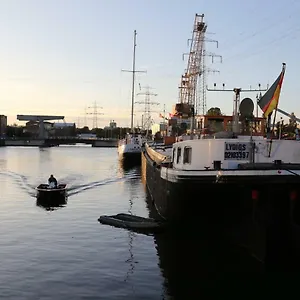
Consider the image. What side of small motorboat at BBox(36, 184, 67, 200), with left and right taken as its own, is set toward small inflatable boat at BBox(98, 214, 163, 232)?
front

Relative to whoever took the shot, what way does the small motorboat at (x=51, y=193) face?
facing the viewer

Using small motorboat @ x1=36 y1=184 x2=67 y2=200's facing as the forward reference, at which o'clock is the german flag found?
The german flag is roughly at 11 o'clock from the small motorboat.
